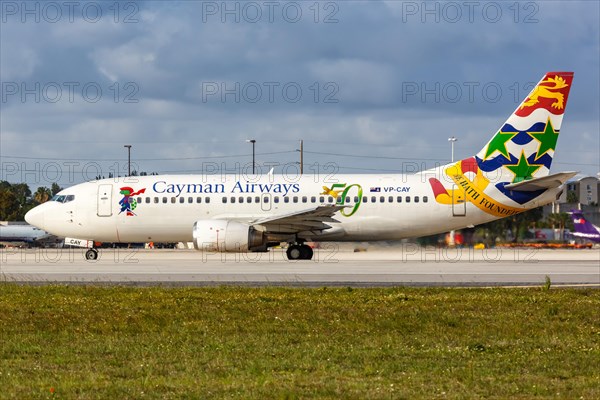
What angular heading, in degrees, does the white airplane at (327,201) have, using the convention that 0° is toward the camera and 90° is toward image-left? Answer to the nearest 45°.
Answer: approximately 90°
